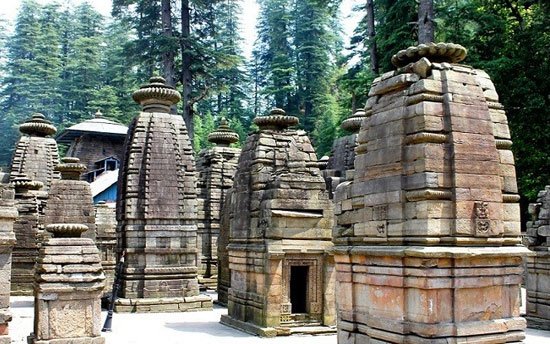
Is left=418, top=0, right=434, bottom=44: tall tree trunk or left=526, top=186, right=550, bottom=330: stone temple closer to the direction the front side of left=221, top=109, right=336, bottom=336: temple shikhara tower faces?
the stone temple

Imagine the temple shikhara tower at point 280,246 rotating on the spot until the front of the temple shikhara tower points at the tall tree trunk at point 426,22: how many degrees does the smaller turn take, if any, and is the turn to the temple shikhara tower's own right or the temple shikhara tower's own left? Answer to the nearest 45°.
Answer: approximately 90° to the temple shikhara tower's own left

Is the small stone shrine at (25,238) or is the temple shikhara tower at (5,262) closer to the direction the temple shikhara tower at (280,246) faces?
the temple shikhara tower

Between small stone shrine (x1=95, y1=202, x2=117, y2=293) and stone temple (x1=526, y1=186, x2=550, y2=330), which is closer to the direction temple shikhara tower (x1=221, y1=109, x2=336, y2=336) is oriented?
the stone temple

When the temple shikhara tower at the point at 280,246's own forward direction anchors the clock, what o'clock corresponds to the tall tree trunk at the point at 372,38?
The tall tree trunk is roughly at 8 o'clock from the temple shikhara tower.

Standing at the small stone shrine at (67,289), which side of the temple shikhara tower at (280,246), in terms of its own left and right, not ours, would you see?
right

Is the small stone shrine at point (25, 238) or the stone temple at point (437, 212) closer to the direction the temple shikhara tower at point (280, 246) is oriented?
the stone temple

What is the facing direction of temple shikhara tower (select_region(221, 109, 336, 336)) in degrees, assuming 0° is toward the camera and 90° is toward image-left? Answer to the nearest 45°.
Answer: approximately 315°

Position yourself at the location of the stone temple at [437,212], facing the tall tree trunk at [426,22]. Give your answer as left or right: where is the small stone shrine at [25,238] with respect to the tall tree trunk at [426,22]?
left

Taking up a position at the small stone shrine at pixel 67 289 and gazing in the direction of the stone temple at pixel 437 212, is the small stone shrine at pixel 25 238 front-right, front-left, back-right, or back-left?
back-left

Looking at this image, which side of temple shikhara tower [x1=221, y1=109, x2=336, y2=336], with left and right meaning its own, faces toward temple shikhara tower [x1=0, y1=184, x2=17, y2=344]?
right

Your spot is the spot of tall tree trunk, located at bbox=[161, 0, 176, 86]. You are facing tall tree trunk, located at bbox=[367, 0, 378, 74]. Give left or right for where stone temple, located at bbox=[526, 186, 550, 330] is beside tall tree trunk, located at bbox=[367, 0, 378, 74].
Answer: right

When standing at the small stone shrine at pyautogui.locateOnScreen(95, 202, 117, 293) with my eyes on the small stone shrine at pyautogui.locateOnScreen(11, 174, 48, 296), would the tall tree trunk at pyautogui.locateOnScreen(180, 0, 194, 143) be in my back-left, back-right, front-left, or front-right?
back-right

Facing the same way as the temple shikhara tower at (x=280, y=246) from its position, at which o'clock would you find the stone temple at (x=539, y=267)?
The stone temple is roughly at 10 o'clock from the temple shikhara tower.
